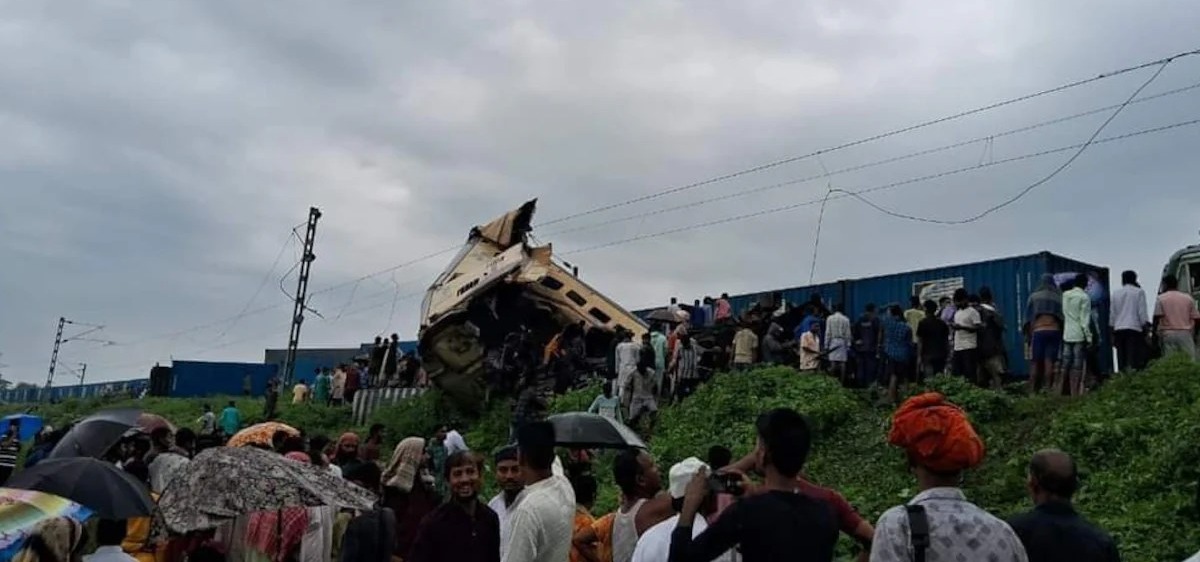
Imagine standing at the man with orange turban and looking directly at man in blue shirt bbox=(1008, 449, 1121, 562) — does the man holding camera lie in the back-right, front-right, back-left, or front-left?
back-left

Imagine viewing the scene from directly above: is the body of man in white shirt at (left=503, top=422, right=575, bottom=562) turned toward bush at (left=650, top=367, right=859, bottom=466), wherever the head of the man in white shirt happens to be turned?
no

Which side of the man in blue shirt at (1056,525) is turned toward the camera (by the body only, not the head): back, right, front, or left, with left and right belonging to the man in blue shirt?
back

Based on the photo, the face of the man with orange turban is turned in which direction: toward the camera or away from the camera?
away from the camera

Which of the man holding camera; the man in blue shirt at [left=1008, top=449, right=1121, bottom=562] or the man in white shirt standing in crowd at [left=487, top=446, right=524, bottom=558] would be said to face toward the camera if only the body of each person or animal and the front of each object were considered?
the man in white shirt standing in crowd

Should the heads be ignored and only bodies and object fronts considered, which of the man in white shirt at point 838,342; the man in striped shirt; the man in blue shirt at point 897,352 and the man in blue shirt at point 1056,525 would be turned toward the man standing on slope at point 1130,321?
the man in blue shirt at point 1056,525

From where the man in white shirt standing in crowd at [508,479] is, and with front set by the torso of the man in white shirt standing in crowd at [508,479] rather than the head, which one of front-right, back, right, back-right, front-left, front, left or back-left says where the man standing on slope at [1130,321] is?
back-left

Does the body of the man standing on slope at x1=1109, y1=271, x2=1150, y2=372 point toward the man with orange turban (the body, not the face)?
no

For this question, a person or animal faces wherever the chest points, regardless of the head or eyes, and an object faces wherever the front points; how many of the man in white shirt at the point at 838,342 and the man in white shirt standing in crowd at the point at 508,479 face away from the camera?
1

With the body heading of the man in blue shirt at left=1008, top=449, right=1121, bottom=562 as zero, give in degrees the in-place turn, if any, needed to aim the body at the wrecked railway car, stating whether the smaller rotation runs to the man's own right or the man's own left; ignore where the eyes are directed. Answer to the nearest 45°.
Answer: approximately 45° to the man's own left

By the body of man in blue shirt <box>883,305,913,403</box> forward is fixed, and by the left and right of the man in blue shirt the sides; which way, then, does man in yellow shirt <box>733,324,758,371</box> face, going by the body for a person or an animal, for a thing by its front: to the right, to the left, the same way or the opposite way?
the same way

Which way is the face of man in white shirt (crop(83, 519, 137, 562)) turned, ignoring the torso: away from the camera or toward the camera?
away from the camera

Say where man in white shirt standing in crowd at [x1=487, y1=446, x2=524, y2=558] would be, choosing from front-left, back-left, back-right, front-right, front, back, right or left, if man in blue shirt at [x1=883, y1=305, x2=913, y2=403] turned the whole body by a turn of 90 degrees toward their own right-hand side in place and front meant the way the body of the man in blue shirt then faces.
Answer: right

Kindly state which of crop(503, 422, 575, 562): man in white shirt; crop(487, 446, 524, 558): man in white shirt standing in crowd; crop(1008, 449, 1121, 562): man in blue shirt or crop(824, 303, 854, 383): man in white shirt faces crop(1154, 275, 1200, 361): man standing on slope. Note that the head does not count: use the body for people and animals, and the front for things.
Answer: the man in blue shirt

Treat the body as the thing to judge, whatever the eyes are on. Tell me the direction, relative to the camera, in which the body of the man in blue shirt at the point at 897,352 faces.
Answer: away from the camera

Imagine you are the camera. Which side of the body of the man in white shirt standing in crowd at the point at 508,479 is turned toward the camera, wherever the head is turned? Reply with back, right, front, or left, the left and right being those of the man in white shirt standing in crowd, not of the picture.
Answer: front

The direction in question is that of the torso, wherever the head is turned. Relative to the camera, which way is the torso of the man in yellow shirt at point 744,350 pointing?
away from the camera
